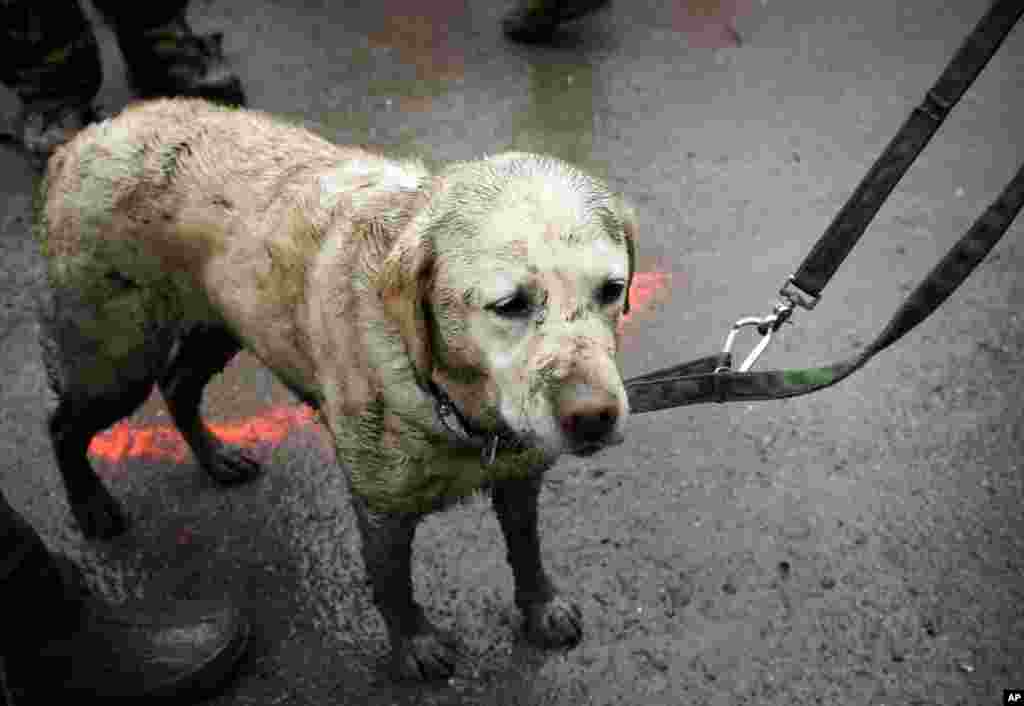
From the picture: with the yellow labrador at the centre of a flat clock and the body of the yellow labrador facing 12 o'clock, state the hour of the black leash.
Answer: The black leash is roughly at 11 o'clock from the yellow labrador.

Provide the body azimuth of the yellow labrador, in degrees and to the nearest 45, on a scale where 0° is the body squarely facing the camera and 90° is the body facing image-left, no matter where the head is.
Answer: approximately 315°
